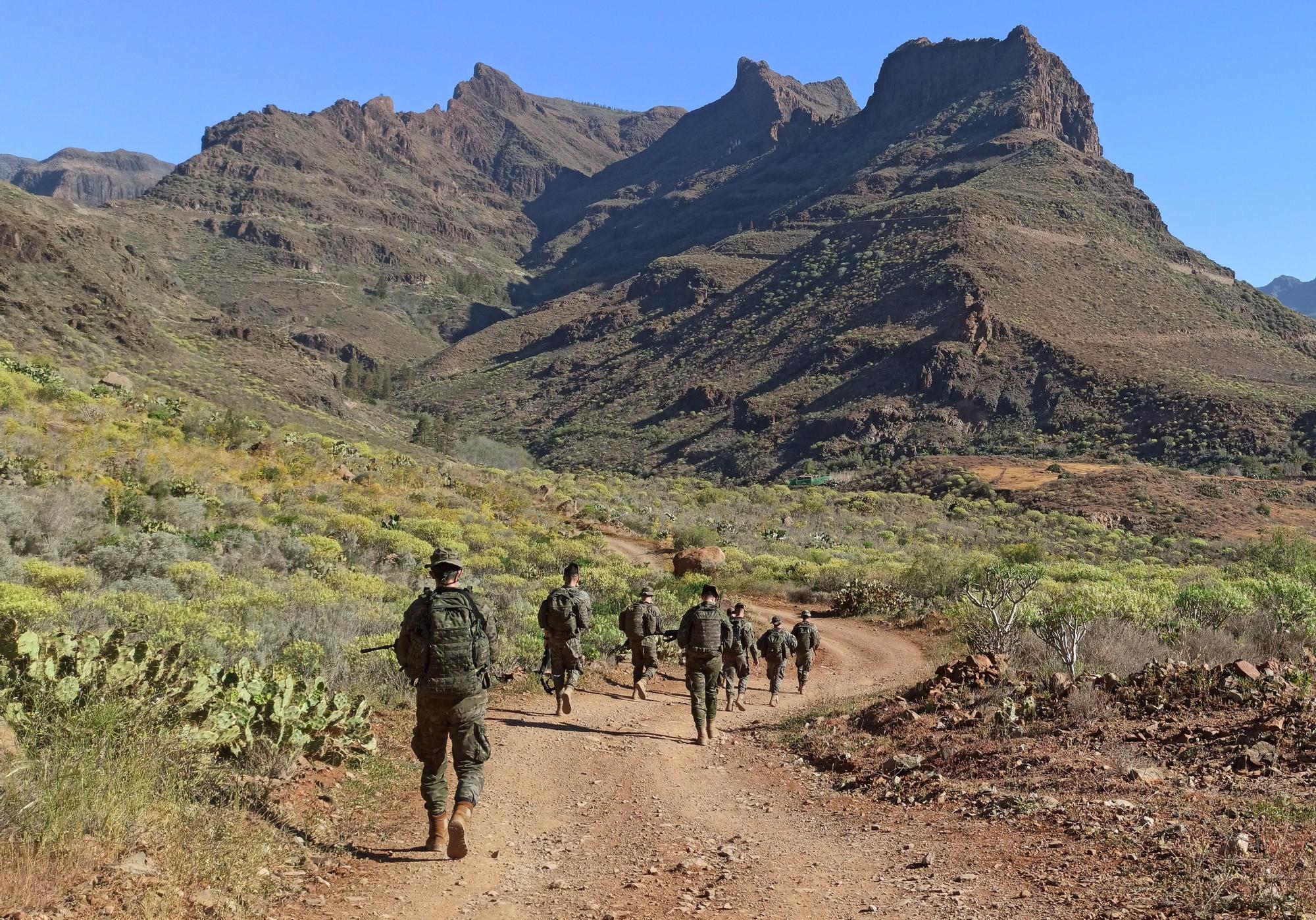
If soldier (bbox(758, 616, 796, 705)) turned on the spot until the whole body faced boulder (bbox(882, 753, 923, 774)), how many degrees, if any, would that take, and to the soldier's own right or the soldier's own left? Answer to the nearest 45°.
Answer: approximately 180°

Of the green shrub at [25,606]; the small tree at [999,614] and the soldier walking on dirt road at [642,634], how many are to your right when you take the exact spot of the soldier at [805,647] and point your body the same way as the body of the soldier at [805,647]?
1

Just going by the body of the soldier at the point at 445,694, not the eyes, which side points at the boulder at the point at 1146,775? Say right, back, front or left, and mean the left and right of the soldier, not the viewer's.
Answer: right

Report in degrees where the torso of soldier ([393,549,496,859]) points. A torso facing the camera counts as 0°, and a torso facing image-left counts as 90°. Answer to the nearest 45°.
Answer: approximately 180°

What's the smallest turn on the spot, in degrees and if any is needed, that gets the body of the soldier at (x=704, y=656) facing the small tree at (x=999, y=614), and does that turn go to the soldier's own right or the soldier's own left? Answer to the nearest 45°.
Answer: approximately 45° to the soldier's own right

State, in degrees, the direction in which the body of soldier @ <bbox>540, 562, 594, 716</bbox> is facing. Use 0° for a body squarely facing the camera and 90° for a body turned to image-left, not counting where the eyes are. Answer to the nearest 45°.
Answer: approximately 180°

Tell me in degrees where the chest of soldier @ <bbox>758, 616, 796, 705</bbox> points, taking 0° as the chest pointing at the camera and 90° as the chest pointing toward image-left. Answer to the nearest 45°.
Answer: approximately 180°

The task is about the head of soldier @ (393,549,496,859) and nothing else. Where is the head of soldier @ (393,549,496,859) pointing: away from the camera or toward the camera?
away from the camera

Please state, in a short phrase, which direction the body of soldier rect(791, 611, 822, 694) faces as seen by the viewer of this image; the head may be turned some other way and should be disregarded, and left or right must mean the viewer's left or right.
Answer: facing away from the viewer

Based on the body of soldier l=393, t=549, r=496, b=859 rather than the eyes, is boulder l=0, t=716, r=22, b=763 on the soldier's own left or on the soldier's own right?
on the soldier's own left

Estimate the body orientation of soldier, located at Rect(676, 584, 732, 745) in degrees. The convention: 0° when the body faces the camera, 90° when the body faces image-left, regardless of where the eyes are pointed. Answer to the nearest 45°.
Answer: approximately 180°

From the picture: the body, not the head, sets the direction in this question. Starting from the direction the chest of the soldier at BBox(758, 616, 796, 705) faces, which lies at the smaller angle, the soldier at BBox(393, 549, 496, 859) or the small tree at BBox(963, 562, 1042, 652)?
the small tree

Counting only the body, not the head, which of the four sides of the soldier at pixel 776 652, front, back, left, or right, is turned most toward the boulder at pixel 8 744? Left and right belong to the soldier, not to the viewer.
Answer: back
